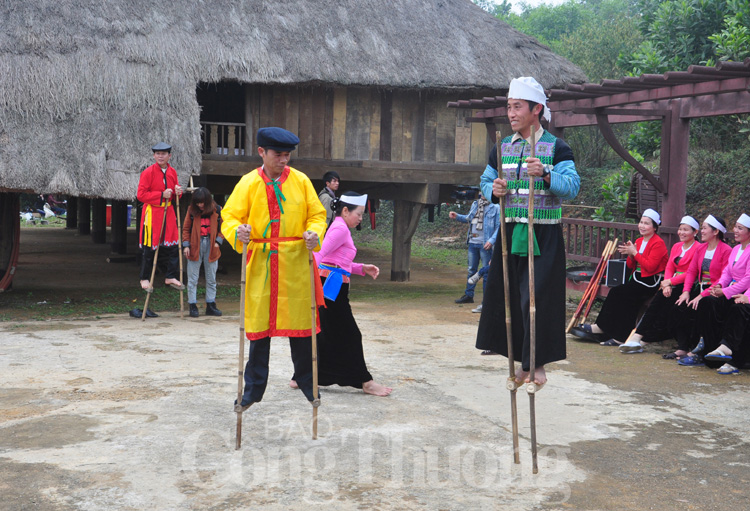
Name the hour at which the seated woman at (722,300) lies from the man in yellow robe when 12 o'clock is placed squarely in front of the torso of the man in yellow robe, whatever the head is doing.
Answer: The seated woman is roughly at 8 o'clock from the man in yellow robe.

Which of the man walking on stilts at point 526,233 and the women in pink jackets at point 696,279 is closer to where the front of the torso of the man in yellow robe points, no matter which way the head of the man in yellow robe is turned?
the man walking on stilts

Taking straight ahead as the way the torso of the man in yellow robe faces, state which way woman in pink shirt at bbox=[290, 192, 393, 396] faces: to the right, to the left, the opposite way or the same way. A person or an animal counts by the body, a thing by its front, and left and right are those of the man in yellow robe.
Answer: to the left

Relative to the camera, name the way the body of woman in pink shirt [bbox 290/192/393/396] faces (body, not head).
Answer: to the viewer's right

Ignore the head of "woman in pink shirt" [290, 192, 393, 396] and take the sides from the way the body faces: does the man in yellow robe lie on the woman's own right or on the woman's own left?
on the woman's own right

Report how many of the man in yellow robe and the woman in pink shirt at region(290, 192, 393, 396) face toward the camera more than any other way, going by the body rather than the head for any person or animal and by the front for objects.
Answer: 1

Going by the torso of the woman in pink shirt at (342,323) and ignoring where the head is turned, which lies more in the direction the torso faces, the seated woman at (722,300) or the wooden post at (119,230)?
the seated woman

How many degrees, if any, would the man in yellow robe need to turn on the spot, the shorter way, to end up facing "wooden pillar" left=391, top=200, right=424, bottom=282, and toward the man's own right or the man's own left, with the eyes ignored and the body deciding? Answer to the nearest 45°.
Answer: approximately 180°

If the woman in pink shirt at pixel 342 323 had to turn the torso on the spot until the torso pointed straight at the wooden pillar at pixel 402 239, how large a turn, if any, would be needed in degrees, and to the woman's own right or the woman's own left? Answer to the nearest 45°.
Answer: approximately 90° to the woman's own left

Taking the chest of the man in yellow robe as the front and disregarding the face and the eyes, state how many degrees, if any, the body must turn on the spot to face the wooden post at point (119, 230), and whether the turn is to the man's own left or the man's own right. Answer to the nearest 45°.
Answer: approximately 180°

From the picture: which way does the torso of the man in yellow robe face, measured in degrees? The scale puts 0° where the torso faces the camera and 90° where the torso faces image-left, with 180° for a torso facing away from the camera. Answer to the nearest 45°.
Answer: approximately 0°
